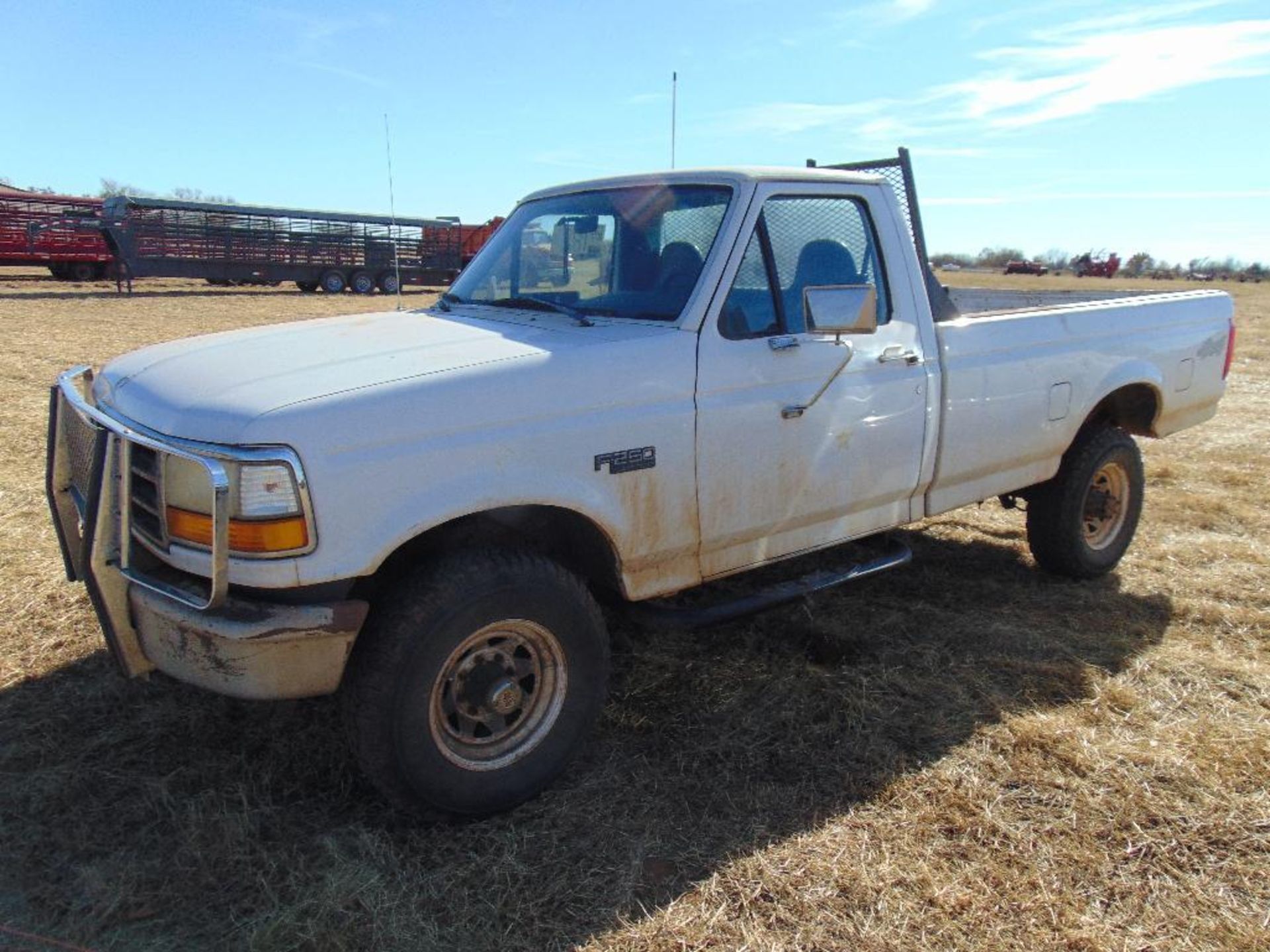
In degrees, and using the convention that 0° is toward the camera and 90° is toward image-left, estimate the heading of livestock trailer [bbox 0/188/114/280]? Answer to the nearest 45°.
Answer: approximately 90°

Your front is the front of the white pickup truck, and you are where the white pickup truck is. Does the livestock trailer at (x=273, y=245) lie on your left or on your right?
on your right

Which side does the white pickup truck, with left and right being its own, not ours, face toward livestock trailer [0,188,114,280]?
right

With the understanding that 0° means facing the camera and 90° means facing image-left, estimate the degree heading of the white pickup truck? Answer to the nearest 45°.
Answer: approximately 45°

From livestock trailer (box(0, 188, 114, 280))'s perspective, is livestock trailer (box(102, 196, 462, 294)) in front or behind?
behind

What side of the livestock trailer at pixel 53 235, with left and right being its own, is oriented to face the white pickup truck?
left
